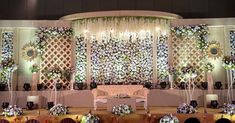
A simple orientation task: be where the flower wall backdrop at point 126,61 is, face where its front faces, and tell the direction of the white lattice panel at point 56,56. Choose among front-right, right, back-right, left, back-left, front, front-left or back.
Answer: right

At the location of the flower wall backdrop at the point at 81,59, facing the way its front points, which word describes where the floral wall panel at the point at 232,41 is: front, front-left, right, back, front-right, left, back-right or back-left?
left

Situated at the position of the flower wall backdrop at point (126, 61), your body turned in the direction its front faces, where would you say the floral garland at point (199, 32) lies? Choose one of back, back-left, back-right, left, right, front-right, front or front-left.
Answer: left

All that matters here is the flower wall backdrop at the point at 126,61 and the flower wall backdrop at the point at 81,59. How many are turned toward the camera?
2

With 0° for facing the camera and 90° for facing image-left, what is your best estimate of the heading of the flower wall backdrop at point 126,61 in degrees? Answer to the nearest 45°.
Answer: approximately 0°

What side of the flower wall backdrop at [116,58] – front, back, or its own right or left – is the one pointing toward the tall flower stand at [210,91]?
left

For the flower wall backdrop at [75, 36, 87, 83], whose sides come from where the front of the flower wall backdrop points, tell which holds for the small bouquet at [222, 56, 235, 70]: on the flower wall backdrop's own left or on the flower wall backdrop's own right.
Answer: on the flower wall backdrop's own left
